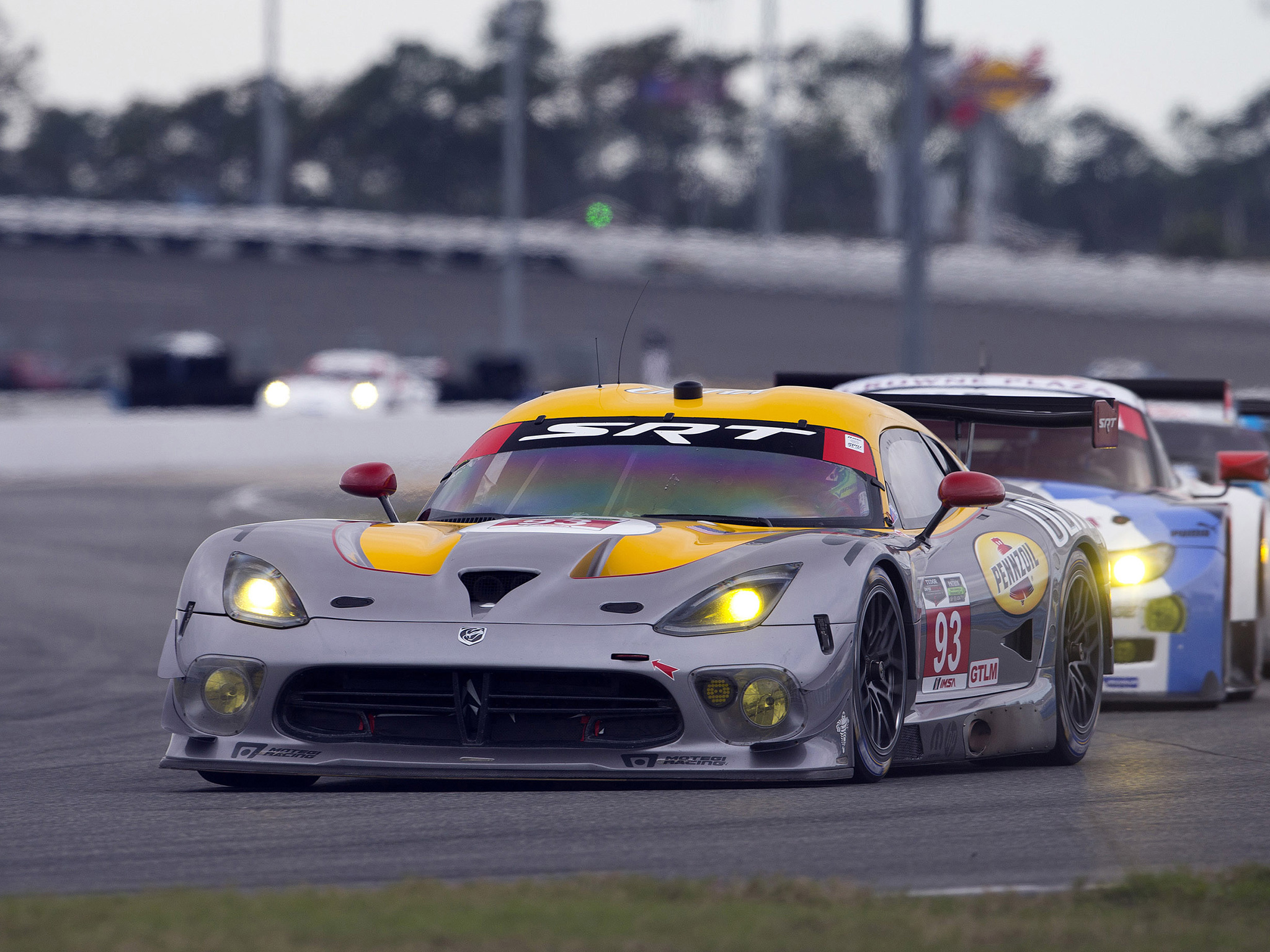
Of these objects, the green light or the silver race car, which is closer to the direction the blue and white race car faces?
the silver race car

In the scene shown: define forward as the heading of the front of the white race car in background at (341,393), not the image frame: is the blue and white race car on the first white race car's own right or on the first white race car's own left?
on the first white race car's own left

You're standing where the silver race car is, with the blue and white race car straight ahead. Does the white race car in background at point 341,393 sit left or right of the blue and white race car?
left

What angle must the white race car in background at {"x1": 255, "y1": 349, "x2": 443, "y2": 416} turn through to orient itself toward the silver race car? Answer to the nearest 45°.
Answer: approximately 45° to its left

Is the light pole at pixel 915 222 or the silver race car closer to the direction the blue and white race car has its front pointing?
the silver race car

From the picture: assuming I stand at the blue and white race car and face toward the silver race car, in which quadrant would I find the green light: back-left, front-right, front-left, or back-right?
back-right

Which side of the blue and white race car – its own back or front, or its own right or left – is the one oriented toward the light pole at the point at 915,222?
back

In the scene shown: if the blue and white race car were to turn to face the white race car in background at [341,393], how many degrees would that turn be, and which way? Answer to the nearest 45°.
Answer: approximately 135° to its right

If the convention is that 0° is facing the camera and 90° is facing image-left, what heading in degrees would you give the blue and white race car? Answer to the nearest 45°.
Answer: approximately 0°
